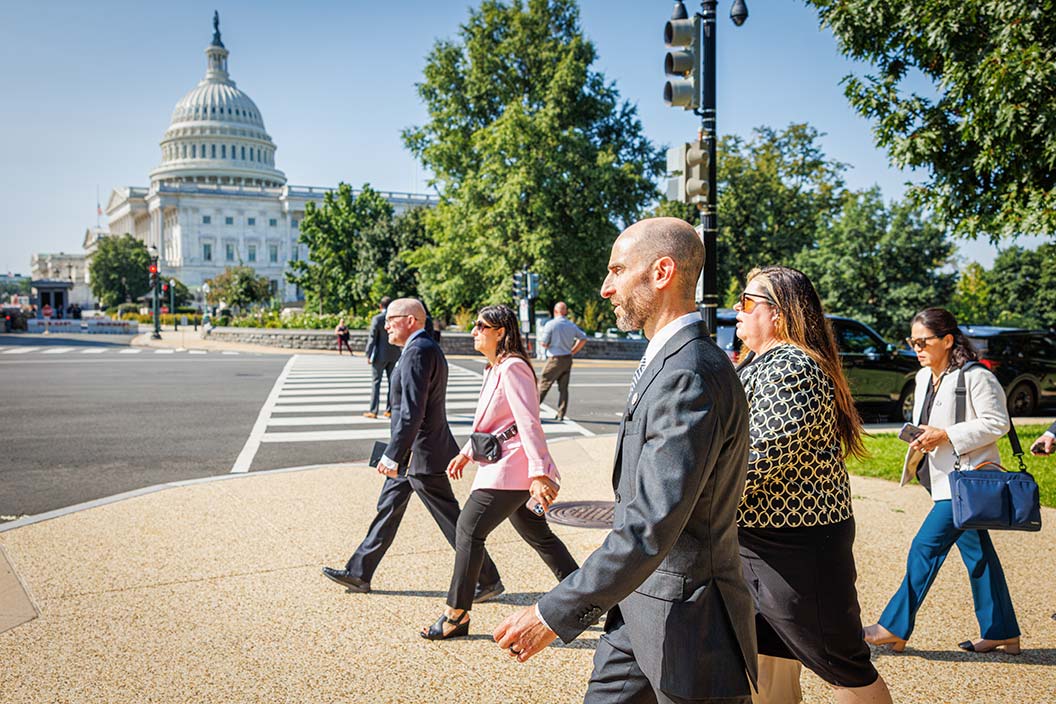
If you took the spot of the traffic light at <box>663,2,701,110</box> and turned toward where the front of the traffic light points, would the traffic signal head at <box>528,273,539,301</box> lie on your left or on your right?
on your right

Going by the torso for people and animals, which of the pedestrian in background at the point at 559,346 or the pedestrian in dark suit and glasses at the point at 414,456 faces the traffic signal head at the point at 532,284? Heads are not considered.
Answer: the pedestrian in background at the point at 559,346

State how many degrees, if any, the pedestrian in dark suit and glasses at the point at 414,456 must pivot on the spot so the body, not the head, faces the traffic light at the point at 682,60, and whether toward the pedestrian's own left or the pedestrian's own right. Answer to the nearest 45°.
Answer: approximately 135° to the pedestrian's own right

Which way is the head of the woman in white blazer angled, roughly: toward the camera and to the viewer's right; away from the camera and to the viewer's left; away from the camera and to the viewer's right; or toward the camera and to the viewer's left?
toward the camera and to the viewer's left
